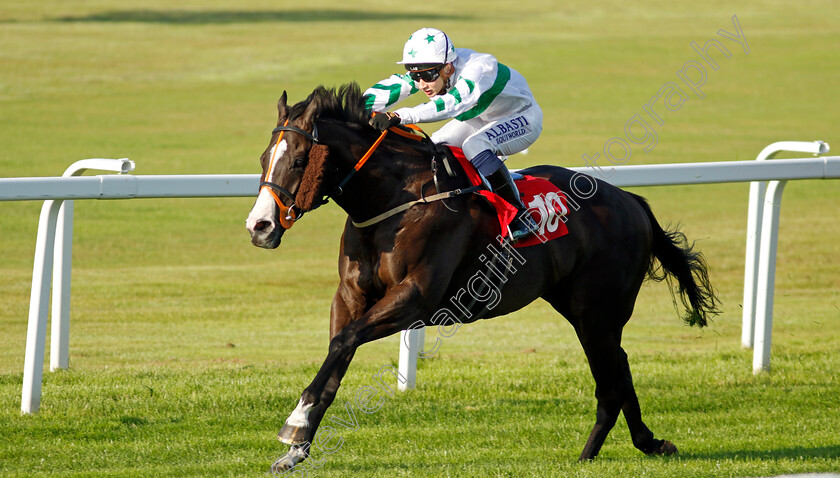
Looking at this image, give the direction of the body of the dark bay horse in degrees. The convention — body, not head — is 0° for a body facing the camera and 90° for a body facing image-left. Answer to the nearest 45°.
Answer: approximately 45°

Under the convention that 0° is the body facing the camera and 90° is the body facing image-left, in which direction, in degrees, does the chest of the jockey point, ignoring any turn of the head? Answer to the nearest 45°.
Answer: approximately 45°

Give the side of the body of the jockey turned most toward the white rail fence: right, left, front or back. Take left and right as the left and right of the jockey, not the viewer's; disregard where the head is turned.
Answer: right

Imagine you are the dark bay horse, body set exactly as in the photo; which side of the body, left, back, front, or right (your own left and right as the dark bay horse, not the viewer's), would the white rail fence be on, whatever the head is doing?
right
